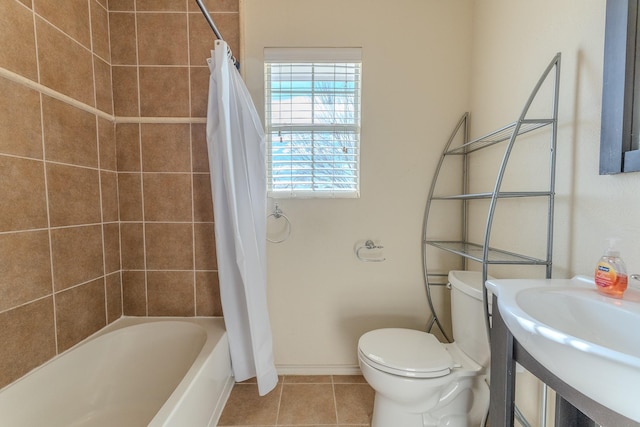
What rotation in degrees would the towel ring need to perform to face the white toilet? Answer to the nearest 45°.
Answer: approximately 45° to its left

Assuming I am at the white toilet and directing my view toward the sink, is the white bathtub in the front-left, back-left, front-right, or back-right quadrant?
back-right

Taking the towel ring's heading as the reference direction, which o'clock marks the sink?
The sink is roughly at 11 o'clock from the towel ring.

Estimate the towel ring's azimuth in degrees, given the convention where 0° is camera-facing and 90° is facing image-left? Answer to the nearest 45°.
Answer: approximately 0°

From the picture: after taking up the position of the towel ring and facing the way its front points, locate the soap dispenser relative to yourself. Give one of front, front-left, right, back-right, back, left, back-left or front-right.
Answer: front-left

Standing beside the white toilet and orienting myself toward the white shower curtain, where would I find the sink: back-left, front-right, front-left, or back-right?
back-left

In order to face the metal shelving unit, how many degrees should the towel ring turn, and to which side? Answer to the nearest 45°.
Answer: approximately 45° to its left
